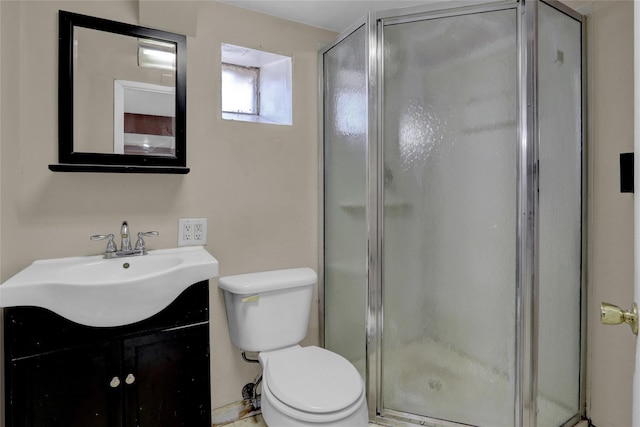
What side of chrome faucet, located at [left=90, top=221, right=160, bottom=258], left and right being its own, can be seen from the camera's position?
front

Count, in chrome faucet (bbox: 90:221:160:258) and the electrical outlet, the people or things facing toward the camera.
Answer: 2

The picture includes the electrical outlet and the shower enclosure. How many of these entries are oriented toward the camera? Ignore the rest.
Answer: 2

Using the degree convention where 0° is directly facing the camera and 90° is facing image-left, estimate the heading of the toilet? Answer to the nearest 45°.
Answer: approximately 315°

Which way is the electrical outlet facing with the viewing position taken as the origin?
facing the viewer

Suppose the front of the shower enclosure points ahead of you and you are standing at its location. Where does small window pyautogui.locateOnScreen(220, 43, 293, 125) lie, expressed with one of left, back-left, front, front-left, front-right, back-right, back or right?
right

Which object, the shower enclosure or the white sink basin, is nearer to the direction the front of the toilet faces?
the shower enclosure

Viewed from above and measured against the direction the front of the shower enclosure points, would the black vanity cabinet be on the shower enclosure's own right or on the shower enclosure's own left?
on the shower enclosure's own right

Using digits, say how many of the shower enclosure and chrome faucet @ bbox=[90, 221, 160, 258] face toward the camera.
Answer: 2

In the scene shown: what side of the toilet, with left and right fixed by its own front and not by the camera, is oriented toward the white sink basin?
right
